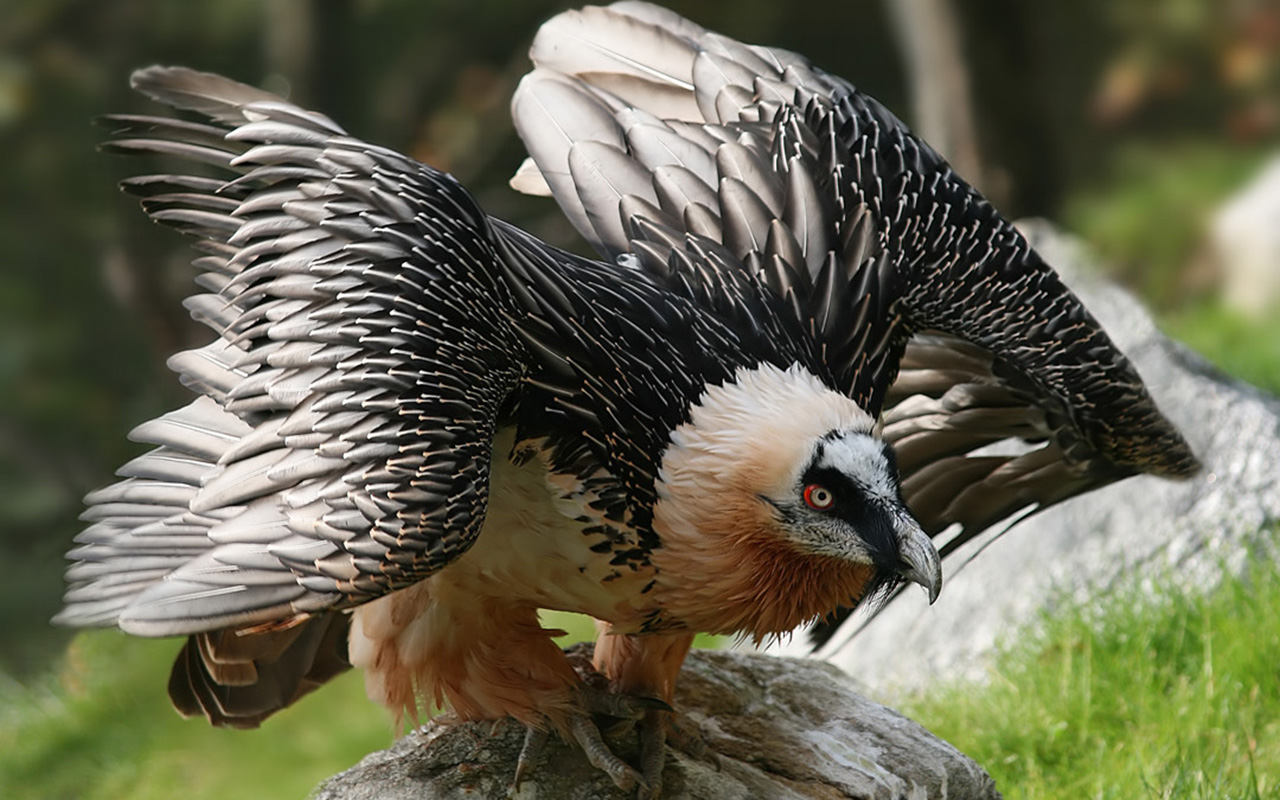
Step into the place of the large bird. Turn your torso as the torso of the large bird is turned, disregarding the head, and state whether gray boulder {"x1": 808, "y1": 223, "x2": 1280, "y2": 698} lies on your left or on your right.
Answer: on your left

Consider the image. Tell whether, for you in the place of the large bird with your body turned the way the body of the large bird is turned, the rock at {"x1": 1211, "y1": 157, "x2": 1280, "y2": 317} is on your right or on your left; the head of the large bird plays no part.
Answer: on your left

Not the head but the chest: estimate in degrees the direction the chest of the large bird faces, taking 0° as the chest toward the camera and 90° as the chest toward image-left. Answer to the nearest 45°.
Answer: approximately 315°
